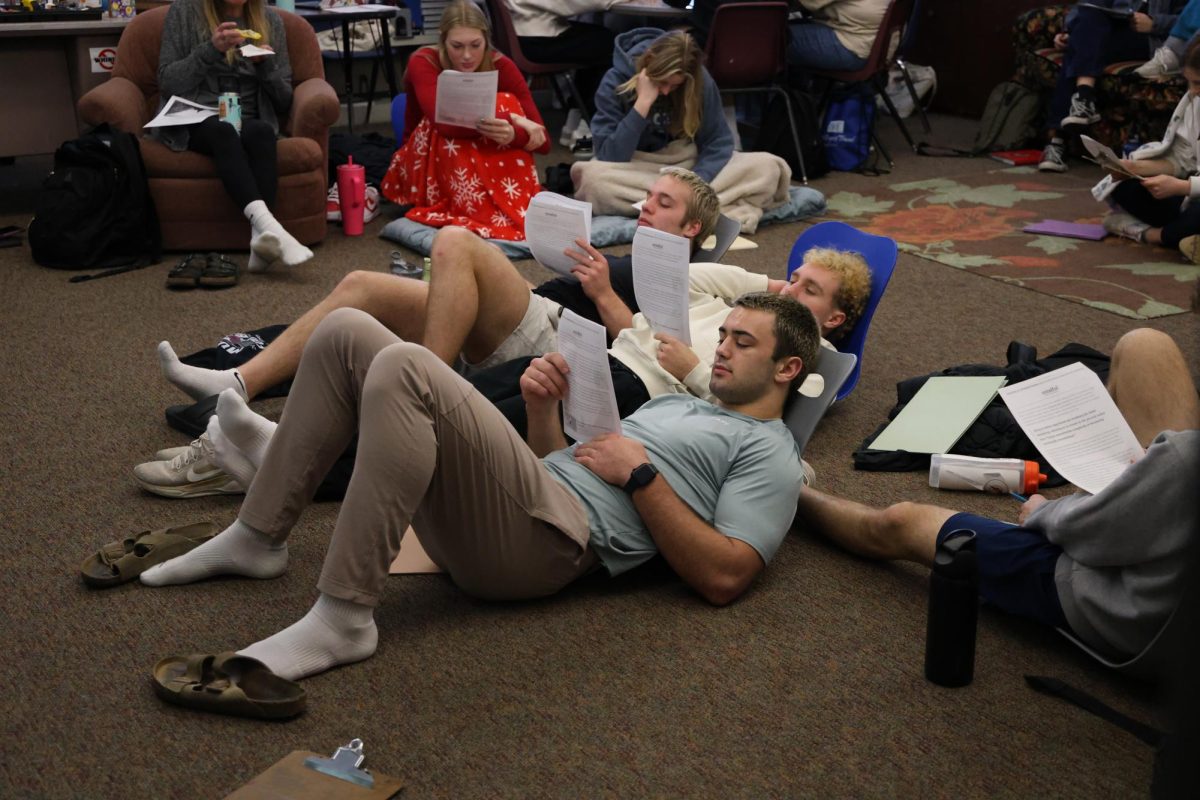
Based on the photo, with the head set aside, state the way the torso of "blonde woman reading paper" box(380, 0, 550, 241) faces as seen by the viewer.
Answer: toward the camera

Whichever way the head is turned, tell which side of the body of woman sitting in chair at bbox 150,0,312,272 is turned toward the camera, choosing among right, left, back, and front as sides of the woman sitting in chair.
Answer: front

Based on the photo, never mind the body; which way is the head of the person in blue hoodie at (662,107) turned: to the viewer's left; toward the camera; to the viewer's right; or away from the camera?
toward the camera

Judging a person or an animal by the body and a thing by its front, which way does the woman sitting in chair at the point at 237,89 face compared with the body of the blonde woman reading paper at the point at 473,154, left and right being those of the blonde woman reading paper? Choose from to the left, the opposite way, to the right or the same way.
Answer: the same way

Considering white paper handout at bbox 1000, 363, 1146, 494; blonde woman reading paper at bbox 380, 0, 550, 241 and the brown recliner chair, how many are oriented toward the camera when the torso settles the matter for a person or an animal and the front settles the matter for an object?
3

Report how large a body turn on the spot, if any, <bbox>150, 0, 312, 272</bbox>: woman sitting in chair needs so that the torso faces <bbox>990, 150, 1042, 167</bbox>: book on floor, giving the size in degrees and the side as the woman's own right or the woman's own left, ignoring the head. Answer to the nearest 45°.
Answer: approximately 90° to the woman's own left

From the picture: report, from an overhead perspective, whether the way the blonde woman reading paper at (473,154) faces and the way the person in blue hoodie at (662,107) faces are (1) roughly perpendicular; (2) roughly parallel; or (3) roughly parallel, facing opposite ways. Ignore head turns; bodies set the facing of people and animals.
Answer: roughly parallel

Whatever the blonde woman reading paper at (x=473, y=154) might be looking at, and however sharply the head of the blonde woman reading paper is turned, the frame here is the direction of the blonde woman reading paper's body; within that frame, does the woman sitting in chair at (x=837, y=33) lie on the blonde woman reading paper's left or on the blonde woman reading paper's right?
on the blonde woman reading paper's left

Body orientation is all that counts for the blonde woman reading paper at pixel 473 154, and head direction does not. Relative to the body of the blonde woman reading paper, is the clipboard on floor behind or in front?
in front

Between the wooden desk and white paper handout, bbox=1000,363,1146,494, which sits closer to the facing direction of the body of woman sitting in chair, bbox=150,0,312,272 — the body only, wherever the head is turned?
the white paper handout

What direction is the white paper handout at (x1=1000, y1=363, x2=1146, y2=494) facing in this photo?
toward the camera

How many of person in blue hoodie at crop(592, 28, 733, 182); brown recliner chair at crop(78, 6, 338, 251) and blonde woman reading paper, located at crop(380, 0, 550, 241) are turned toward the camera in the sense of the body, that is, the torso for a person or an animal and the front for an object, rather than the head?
3

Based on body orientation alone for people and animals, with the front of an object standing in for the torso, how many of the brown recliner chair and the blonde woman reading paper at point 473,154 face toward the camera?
2

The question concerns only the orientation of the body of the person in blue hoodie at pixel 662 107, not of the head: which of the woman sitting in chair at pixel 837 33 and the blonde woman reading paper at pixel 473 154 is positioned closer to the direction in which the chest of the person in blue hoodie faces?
the blonde woman reading paper

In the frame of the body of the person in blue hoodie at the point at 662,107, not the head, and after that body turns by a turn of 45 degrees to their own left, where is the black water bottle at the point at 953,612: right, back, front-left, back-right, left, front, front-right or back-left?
front-right

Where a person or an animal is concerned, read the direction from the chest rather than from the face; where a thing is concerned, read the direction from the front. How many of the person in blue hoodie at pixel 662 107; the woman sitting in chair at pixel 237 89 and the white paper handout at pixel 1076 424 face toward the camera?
3

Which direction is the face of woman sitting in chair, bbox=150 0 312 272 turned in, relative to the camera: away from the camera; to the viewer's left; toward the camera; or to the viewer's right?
toward the camera

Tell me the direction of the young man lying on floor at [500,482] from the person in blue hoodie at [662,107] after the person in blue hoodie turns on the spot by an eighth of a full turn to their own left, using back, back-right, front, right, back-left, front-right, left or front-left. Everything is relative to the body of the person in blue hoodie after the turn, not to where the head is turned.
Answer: front-right
